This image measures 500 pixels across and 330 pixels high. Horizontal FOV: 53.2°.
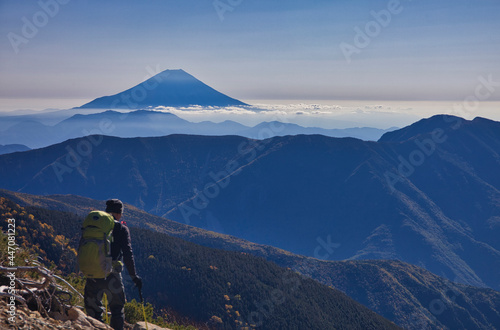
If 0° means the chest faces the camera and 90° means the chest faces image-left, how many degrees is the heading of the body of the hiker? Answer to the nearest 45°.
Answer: approximately 225°
